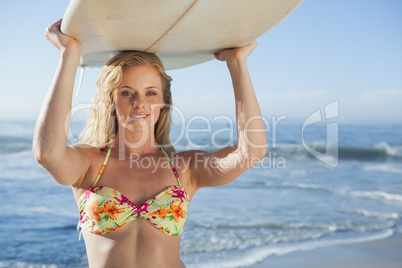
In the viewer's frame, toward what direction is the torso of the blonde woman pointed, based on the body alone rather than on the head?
toward the camera
